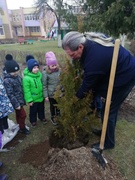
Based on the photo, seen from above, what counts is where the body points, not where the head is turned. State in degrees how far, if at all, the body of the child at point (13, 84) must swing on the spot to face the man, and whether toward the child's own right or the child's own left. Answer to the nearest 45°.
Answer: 0° — they already face them

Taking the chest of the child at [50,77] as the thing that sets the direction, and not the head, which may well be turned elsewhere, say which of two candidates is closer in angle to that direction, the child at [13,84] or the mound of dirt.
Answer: the mound of dirt

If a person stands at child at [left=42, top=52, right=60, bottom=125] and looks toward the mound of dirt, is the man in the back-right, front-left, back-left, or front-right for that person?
front-left

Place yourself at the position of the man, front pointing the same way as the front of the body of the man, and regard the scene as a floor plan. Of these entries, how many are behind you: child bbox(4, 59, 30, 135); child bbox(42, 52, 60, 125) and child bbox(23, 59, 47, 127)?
0

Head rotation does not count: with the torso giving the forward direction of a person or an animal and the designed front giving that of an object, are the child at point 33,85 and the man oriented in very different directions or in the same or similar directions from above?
very different directions

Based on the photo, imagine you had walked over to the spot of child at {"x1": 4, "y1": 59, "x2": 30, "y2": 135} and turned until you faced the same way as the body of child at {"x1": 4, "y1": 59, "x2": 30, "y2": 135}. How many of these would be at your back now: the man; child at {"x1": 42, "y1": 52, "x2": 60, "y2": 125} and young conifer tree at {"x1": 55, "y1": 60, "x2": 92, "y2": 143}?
0

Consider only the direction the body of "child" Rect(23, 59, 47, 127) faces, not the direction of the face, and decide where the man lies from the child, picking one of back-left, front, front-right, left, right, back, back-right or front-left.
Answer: front

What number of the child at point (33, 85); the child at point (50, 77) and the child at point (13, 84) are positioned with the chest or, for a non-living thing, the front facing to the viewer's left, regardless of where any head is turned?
0

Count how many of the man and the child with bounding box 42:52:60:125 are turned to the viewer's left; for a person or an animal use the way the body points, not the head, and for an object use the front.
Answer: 1

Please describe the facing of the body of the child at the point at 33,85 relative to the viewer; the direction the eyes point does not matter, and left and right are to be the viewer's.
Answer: facing the viewer and to the right of the viewer

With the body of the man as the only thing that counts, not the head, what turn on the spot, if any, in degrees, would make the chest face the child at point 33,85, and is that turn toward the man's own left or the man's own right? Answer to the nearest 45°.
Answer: approximately 45° to the man's own right

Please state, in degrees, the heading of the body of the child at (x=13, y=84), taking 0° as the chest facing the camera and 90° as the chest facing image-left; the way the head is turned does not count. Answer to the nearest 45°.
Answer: approximately 315°

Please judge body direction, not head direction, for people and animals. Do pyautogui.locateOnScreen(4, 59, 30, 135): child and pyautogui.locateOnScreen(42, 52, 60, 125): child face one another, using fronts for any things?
no

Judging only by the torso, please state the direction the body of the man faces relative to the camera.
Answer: to the viewer's left

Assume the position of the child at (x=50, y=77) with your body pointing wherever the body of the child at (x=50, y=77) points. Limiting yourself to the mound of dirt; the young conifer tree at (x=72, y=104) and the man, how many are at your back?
0
